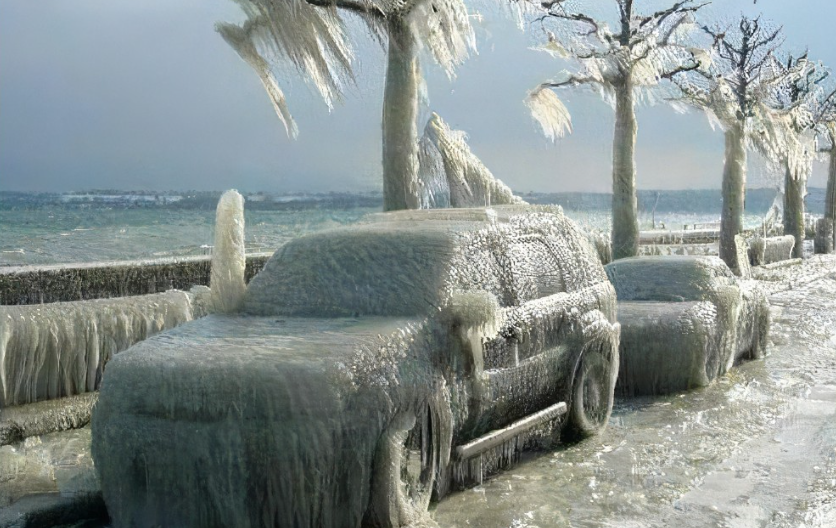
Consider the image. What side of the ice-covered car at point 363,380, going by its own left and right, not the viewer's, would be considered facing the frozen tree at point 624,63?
back

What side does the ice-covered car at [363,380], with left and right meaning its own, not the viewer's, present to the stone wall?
right

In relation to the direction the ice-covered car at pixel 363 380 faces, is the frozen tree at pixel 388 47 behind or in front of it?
behind

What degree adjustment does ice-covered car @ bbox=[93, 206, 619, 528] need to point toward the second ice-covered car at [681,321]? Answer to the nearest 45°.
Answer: approximately 180°

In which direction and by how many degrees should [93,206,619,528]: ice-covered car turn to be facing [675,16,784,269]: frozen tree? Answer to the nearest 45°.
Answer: approximately 180°

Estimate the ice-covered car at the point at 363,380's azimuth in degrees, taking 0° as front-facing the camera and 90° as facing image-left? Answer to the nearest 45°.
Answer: approximately 45°

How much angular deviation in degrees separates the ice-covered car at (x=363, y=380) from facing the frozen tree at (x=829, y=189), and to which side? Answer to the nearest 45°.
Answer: approximately 180°
